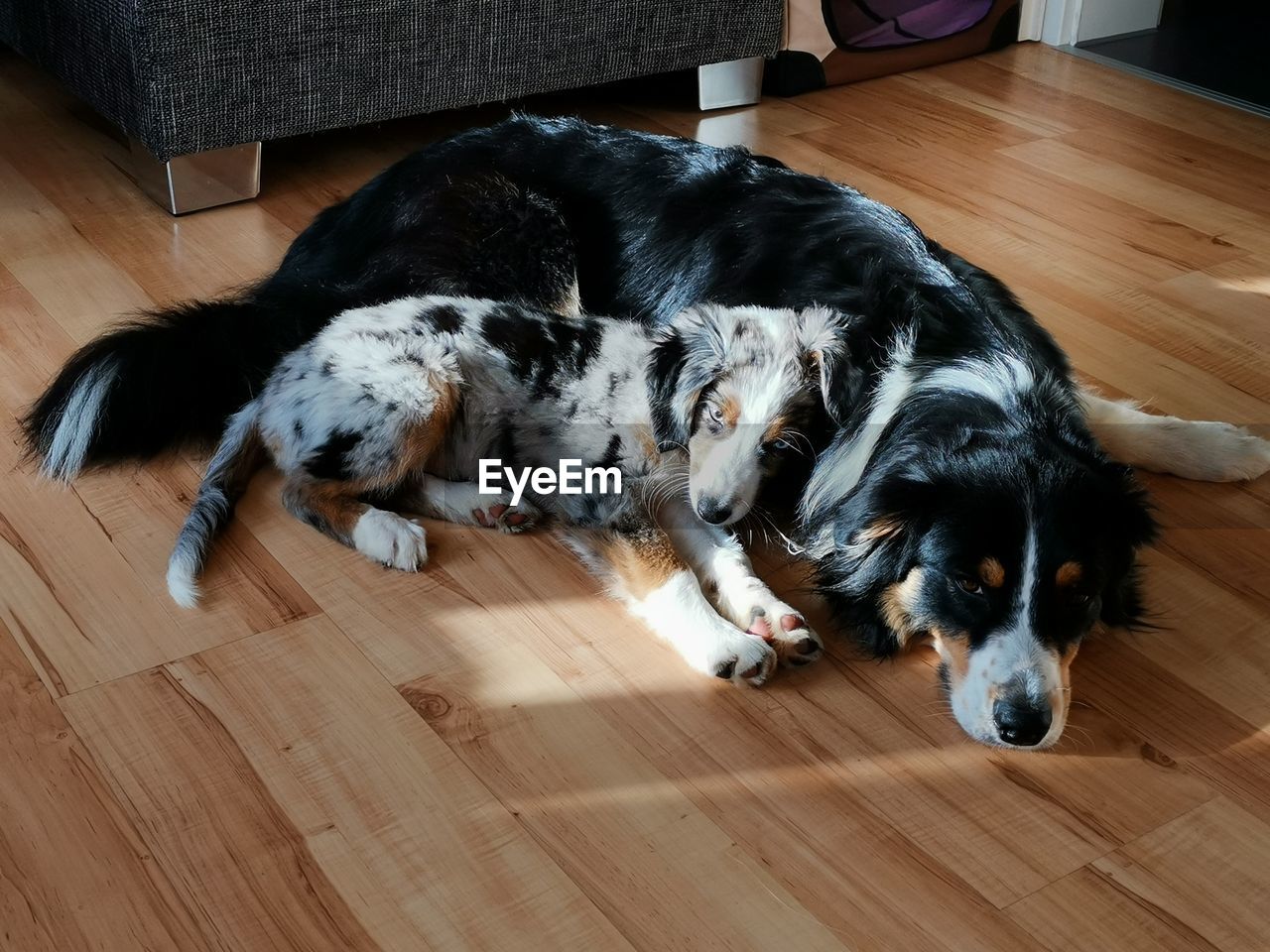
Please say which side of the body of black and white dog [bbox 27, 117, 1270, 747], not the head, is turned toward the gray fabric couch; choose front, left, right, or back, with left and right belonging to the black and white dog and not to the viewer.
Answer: back

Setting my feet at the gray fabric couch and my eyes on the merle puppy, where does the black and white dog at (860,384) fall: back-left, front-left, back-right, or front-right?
front-left

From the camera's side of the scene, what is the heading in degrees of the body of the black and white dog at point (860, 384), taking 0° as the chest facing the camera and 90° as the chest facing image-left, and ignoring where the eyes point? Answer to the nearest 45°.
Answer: approximately 315°
